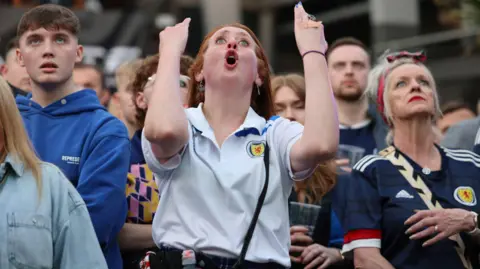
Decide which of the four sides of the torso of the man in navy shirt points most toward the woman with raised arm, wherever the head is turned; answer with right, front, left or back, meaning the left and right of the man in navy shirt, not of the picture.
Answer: front

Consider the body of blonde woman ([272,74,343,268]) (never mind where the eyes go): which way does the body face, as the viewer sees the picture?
toward the camera

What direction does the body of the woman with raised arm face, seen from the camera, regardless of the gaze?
toward the camera

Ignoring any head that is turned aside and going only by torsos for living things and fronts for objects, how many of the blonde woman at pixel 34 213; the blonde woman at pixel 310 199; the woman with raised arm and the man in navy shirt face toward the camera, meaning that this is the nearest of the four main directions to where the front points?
4

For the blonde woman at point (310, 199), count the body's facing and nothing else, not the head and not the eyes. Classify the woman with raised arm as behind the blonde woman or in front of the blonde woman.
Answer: in front

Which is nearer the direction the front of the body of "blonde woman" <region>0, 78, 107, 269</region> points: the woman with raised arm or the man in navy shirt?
the woman with raised arm

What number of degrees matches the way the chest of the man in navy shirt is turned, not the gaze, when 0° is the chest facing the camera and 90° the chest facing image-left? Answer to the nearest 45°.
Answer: approximately 0°

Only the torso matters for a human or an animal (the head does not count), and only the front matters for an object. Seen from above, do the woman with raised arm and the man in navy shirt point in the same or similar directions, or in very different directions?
same or similar directions

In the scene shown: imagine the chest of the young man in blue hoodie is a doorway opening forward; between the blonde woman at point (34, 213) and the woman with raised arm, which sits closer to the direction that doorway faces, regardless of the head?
the blonde woman
